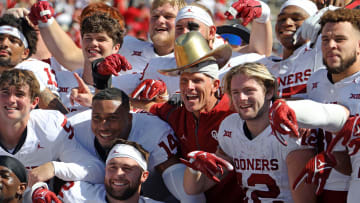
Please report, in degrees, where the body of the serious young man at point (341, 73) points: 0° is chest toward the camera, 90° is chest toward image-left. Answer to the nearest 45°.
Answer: approximately 45°

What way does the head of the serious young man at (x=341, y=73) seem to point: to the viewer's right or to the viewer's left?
to the viewer's left

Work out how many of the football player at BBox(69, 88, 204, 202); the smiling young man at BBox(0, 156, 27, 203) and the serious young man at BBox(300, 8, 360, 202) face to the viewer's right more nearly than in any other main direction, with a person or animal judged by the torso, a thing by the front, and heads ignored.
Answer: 0

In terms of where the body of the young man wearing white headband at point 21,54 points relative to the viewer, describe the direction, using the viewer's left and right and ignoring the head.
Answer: facing the viewer and to the left of the viewer

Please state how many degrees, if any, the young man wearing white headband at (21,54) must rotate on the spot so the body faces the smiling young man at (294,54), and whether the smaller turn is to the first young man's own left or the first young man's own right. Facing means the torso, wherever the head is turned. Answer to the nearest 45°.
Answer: approximately 90° to the first young man's own left

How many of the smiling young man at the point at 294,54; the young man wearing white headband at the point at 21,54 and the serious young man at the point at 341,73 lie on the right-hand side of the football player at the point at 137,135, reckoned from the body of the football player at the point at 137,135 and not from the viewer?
1

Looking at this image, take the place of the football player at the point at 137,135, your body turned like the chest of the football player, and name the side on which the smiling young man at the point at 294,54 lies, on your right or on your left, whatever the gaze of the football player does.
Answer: on your left

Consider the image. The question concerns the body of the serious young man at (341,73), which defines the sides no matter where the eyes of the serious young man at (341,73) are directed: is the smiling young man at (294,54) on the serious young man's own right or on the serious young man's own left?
on the serious young man's own right
